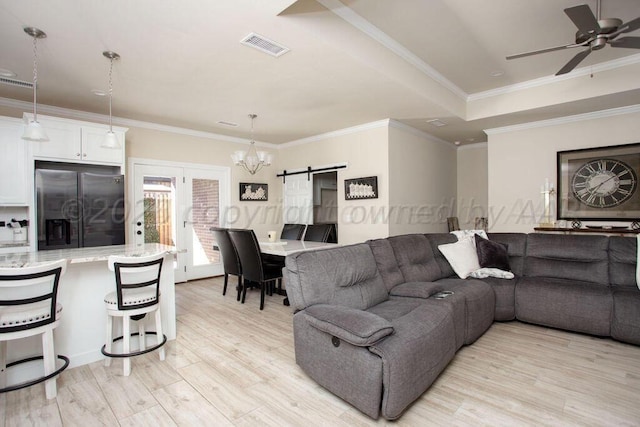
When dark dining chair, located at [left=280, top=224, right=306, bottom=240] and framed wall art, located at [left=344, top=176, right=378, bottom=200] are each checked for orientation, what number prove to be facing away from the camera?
0

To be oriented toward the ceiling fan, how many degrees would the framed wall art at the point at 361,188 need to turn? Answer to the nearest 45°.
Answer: approximately 90° to its left

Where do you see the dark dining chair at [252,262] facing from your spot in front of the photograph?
facing away from the viewer and to the right of the viewer

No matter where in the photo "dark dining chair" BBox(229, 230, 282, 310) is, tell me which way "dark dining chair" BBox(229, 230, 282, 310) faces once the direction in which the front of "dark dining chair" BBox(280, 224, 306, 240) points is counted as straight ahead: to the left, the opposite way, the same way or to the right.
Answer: the opposite way

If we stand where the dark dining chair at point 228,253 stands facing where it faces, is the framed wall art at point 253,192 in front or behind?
in front

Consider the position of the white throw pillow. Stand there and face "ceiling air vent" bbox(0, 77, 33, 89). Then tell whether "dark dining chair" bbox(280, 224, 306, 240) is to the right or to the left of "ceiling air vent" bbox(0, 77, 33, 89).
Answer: right

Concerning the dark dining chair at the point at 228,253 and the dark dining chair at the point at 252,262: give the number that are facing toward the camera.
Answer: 0

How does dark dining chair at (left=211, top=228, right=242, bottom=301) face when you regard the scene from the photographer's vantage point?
facing away from the viewer and to the right of the viewer

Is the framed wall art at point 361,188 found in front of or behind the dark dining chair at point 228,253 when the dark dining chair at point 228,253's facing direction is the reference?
in front

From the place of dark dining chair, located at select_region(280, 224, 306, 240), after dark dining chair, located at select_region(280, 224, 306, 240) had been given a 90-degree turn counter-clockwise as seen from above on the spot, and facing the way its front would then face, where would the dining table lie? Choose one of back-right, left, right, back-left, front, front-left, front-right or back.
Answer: front-right
